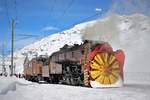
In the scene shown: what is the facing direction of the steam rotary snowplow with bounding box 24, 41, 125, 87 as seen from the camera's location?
facing the viewer and to the right of the viewer
